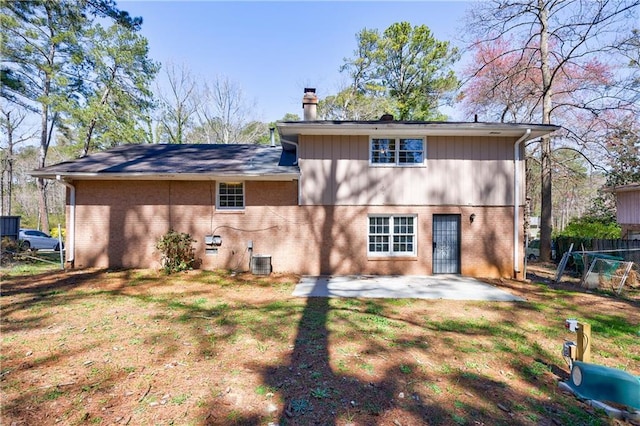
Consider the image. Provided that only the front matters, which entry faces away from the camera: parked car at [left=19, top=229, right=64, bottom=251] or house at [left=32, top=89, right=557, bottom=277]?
the house

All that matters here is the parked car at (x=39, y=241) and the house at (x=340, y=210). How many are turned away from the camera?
1

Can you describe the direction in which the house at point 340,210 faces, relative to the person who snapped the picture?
facing away from the viewer

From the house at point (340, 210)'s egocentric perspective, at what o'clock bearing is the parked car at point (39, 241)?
The parked car is roughly at 10 o'clock from the house.

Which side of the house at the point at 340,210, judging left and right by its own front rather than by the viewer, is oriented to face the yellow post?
back

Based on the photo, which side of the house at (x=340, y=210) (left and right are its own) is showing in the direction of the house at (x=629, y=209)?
right

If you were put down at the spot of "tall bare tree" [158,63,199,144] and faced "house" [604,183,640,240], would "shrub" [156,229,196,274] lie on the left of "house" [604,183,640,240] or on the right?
right
